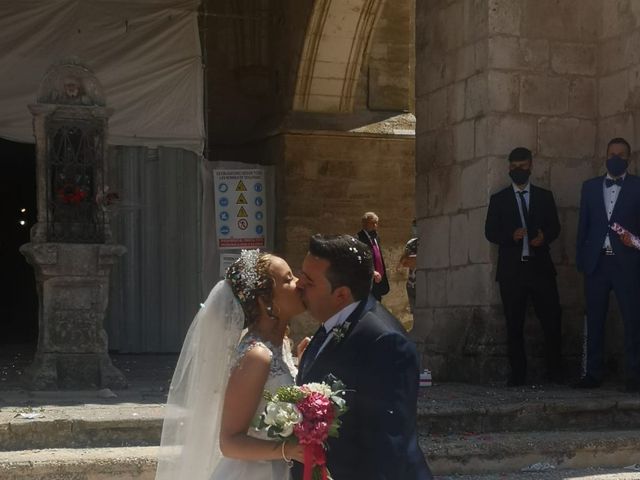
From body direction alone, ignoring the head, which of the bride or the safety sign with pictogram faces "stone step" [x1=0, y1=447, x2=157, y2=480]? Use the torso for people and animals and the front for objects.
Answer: the safety sign with pictogram

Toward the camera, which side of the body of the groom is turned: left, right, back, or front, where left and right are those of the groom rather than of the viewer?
left

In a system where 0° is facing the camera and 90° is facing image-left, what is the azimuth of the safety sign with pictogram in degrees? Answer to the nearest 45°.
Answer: approximately 0°

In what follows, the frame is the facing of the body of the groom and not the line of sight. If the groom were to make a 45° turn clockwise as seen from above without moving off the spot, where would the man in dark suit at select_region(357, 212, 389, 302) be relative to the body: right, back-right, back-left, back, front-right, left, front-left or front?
front-right

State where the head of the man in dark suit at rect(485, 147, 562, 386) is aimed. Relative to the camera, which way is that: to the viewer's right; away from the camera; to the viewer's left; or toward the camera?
toward the camera

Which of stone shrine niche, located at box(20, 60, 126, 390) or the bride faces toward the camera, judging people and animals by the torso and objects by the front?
the stone shrine niche

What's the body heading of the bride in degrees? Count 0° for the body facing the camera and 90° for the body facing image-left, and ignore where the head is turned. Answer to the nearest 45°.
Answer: approximately 270°

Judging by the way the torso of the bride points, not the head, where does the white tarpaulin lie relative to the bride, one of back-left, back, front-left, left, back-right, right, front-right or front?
left

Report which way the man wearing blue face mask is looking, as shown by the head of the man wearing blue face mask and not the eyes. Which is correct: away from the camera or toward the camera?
toward the camera

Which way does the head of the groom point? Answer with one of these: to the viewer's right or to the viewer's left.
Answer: to the viewer's left

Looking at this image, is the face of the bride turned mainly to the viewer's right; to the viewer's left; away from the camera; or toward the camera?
to the viewer's right

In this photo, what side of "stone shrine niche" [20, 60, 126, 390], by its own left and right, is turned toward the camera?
front

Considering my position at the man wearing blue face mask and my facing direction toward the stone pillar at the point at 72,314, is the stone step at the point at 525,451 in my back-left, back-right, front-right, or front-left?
front-left
